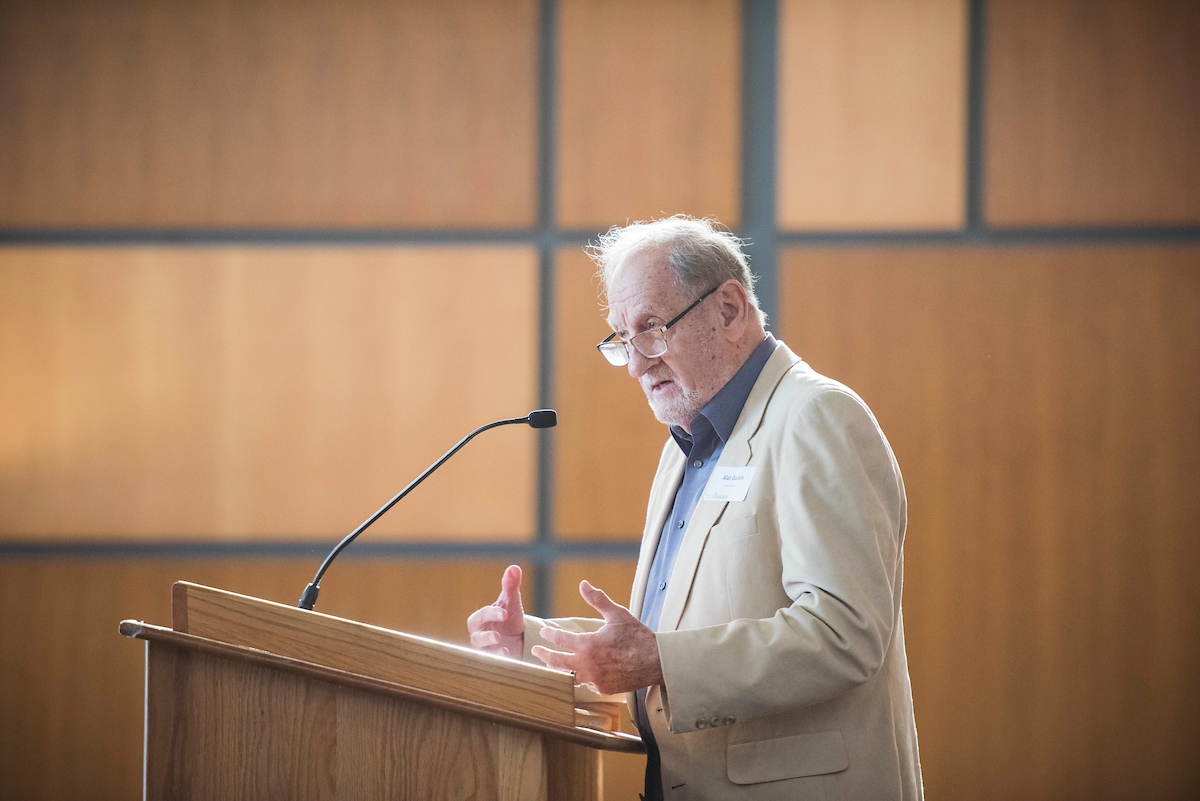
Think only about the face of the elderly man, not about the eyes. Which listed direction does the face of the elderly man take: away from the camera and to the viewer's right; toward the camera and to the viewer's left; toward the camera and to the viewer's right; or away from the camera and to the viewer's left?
toward the camera and to the viewer's left

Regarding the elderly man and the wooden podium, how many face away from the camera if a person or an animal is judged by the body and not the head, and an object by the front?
0

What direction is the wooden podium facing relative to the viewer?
to the viewer's left

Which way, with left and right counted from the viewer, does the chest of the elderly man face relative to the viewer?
facing the viewer and to the left of the viewer
